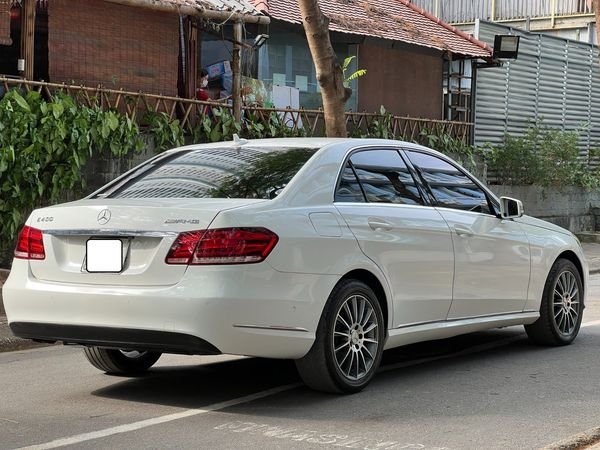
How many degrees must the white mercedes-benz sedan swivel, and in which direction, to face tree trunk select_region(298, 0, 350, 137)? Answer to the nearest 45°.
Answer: approximately 45° to its left

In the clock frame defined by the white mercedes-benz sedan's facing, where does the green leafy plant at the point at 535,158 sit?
The green leafy plant is roughly at 11 o'clock from the white mercedes-benz sedan.

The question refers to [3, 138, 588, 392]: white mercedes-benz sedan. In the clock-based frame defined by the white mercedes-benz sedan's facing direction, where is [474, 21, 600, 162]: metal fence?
The metal fence is roughly at 11 o'clock from the white mercedes-benz sedan.

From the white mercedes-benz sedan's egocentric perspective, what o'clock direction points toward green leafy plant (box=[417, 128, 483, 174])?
The green leafy plant is roughly at 11 o'clock from the white mercedes-benz sedan.

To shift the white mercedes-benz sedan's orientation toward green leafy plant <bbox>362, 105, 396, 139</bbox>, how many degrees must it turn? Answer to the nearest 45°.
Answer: approximately 45° to its left

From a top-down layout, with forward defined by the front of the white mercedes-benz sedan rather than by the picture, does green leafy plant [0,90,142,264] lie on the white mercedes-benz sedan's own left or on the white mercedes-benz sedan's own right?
on the white mercedes-benz sedan's own left

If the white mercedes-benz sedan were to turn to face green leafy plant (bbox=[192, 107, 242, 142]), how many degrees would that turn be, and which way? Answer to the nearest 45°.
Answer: approximately 45° to its left

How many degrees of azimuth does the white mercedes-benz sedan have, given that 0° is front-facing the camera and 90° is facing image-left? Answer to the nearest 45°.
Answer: approximately 225°

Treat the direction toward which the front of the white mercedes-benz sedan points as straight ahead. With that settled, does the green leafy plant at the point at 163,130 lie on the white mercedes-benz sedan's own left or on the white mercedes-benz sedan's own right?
on the white mercedes-benz sedan's own left

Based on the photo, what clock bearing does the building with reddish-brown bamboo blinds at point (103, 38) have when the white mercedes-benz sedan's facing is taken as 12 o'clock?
The building with reddish-brown bamboo blinds is roughly at 10 o'clock from the white mercedes-benz sedan.

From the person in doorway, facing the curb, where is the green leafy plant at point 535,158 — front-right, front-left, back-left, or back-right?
back-left
